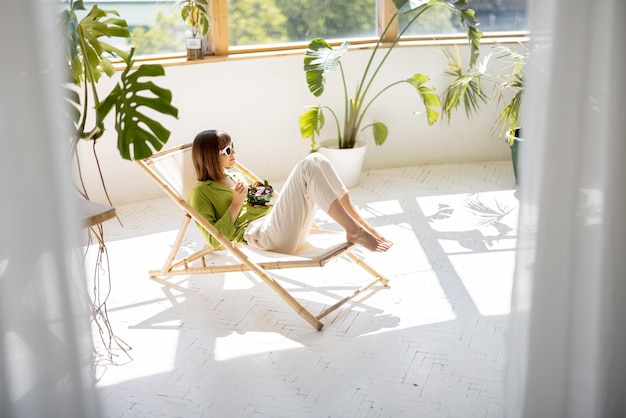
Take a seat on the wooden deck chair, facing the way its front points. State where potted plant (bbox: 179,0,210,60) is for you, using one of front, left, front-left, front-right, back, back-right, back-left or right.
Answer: back-left

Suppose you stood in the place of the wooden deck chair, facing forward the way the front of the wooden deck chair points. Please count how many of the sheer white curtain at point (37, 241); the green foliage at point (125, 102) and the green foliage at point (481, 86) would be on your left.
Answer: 1

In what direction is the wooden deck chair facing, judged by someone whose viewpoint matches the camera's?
facing the viewer and to the right of the viewer

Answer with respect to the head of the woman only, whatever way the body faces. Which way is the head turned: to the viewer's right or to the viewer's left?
to the viewer's right

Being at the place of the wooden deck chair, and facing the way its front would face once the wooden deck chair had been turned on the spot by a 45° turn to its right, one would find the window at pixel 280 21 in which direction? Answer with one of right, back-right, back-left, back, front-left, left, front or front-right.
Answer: back

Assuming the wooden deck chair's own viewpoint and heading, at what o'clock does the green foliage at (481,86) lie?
The green foliage is roughly at 9 o'clock from the wooden deck chair.

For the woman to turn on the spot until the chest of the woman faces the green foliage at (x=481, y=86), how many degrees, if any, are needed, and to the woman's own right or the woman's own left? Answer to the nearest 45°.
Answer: approximately 45° to the woman's own left

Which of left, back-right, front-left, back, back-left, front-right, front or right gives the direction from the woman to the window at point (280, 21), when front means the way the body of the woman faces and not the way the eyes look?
left

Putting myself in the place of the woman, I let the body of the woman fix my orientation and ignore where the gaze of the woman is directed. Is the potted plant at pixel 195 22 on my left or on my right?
on my left

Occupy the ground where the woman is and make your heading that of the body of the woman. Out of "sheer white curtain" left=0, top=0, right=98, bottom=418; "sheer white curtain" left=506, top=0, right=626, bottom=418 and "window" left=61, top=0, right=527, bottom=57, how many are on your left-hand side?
1

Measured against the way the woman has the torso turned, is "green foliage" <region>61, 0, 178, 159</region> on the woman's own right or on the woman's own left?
on the woman's own right

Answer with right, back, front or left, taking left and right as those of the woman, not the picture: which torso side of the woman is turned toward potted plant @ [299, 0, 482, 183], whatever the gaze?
left

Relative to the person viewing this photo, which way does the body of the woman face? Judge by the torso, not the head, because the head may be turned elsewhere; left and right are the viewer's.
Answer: facing to the right of the viewer

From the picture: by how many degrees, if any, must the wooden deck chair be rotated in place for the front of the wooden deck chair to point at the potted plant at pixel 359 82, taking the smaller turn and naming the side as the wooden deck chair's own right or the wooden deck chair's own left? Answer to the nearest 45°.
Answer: approximately 90° to the wooden deck chair's own left
